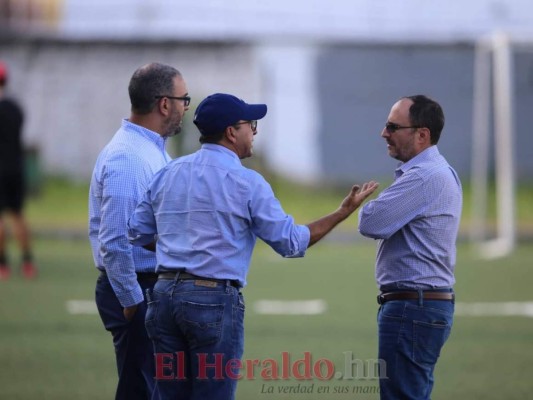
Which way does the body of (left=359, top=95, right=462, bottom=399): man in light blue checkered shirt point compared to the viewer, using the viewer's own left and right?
facing to the left of the viewer

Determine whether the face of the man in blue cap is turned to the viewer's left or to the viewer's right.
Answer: to the viewer's right

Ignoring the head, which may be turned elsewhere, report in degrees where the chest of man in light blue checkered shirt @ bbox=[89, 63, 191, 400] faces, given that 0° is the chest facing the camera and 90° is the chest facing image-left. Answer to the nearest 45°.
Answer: approximately 270°

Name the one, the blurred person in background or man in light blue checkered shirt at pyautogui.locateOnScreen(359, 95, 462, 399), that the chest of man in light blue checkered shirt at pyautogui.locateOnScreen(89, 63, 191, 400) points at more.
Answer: the man in light blue checkered shirt

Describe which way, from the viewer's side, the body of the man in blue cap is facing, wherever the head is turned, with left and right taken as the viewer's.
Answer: facing away from the viewer and to the right of the viewer

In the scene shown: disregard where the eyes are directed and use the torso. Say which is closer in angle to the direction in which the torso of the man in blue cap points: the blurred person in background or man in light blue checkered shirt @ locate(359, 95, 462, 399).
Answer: the man in light blue checkered shirt

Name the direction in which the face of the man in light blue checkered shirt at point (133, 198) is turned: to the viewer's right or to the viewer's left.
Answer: to the viewer's right

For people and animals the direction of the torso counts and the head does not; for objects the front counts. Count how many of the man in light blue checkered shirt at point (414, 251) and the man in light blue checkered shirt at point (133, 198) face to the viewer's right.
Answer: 1

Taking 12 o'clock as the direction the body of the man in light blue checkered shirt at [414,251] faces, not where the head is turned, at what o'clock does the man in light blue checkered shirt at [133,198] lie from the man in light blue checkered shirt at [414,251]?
the man in light blue checkered shirt at [133,198] is roughly at 12 o'clock from the man in light blue checkered shirt at [414,251].
